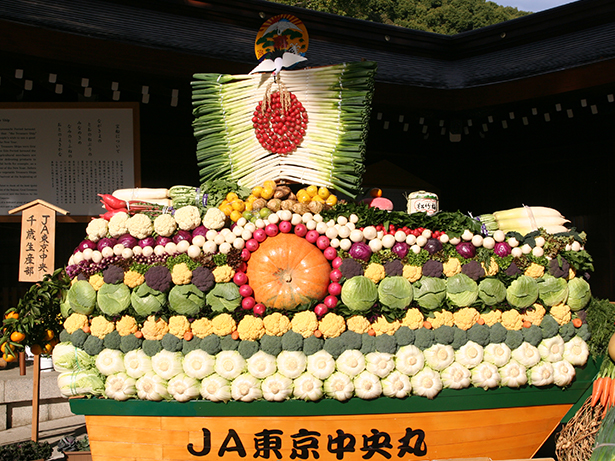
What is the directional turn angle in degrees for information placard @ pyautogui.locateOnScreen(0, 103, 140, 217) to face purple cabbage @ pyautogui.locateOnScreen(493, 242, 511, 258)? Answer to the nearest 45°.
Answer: approximately 45° to its left

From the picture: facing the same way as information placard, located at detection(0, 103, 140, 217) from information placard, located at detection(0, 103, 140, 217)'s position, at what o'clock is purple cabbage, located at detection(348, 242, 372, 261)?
The purple cabbage is roughly at 11 o'clock from the information placard.

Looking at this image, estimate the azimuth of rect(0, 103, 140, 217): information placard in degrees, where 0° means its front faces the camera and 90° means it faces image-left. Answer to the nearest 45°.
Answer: approximately 0°

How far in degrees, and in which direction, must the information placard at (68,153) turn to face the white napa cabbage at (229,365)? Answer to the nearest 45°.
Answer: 0° — it already faces it

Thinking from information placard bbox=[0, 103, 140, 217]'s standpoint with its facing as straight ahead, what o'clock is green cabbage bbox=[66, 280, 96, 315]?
The green cabbage is roughly at 12 o'clock from the information placard.

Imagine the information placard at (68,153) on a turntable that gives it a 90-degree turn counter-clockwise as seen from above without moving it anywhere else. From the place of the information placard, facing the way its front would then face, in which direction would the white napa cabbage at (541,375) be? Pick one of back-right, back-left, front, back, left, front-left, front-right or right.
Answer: front-right

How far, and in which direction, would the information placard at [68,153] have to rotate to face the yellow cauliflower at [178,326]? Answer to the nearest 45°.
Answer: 0° — it already faces it
